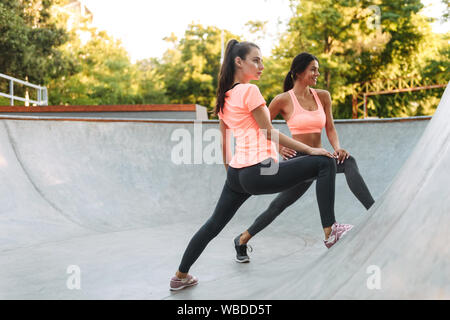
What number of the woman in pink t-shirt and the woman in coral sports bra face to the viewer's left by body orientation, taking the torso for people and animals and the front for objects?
0

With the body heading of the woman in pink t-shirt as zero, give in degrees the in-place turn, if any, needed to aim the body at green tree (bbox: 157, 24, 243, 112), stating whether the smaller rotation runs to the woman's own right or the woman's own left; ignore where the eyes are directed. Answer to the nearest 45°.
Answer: approximately 45° to the woman's own left

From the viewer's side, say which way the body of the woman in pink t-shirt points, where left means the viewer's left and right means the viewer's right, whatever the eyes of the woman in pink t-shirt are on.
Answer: facing away from the viewer and to the right of the viewer

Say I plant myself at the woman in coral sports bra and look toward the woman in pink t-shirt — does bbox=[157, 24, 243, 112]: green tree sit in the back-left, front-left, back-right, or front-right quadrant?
back-right

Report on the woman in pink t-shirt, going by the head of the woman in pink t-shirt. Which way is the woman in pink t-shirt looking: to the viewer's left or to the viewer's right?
to the viewer's right

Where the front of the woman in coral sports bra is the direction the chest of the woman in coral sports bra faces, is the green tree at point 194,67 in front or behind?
behind

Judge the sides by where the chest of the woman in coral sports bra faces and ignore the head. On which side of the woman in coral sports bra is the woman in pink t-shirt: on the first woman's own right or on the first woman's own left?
on the first woman's own right

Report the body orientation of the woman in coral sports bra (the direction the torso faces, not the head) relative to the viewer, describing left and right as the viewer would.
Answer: facing the viewer and to the right of the viewer

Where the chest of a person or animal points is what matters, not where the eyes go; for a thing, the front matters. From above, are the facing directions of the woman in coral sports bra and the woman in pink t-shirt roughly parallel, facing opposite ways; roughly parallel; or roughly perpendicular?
roughly perpendicular

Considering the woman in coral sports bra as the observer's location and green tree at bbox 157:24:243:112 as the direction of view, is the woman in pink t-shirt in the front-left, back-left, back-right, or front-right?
back-left

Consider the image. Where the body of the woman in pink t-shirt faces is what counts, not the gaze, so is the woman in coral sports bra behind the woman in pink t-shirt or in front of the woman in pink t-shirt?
in front
